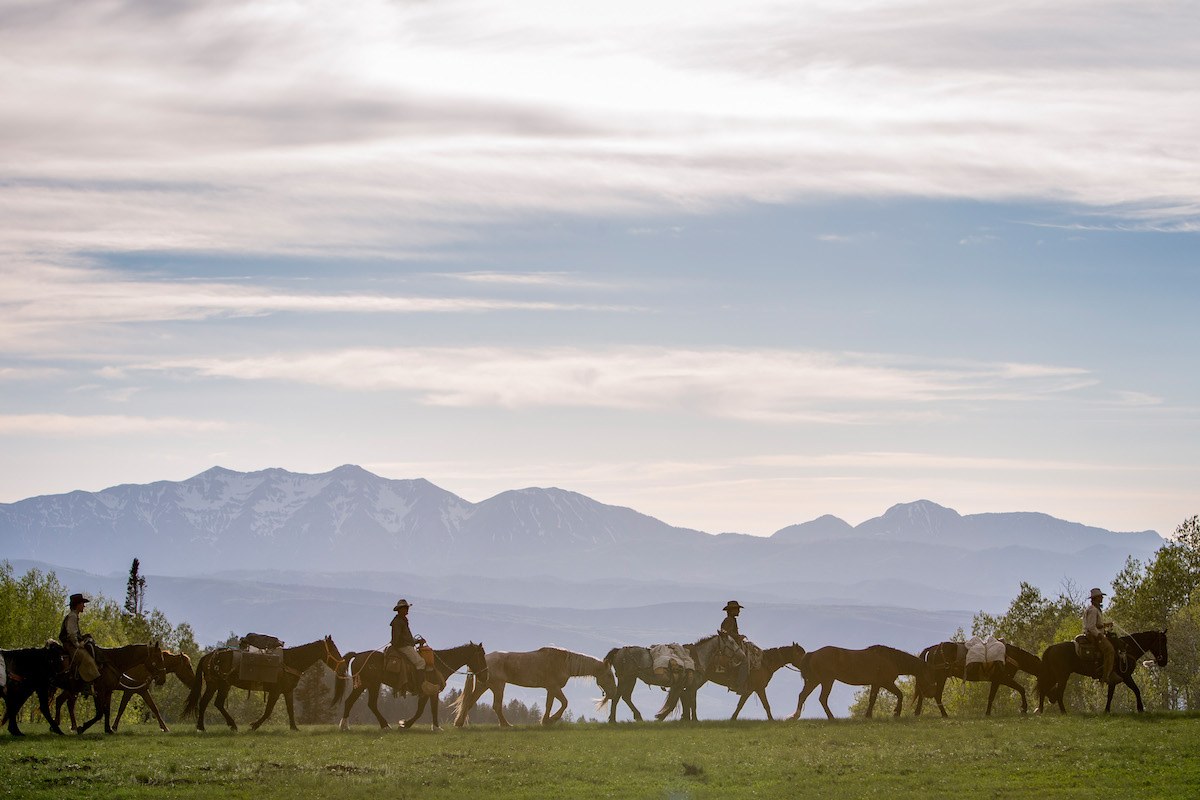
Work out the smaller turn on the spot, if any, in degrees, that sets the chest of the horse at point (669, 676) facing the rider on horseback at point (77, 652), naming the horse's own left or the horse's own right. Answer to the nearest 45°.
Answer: approximately 135° to the horse's own right

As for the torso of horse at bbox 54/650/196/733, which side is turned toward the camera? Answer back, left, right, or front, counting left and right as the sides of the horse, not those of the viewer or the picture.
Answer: right

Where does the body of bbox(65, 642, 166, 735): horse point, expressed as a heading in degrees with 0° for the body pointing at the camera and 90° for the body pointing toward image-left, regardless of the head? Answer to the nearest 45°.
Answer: approximately 270°

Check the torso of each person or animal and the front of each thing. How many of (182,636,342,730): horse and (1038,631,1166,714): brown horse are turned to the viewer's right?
2

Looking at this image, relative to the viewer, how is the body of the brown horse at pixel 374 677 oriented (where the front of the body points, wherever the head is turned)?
to the viewer's right

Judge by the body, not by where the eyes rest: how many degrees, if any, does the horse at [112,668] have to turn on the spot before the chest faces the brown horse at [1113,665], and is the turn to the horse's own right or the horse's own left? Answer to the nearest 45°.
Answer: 0° — it already faces it

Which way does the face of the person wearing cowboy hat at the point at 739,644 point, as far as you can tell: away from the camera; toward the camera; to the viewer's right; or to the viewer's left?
to the viewer's right

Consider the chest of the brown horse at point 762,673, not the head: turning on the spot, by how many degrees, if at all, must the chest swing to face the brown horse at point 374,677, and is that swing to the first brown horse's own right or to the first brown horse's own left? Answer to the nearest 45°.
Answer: approximately 135° to the first brown horse's own right

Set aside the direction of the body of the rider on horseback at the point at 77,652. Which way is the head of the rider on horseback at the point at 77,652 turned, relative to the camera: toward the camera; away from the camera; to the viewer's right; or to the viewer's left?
to the viewer's right

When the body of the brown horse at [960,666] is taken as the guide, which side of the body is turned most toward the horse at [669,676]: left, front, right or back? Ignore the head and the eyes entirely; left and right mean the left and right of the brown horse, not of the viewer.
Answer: back

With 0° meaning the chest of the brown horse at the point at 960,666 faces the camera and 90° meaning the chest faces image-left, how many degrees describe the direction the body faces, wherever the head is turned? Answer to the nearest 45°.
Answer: approximately 270°

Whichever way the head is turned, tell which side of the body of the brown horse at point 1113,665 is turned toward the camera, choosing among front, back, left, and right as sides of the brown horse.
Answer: right
